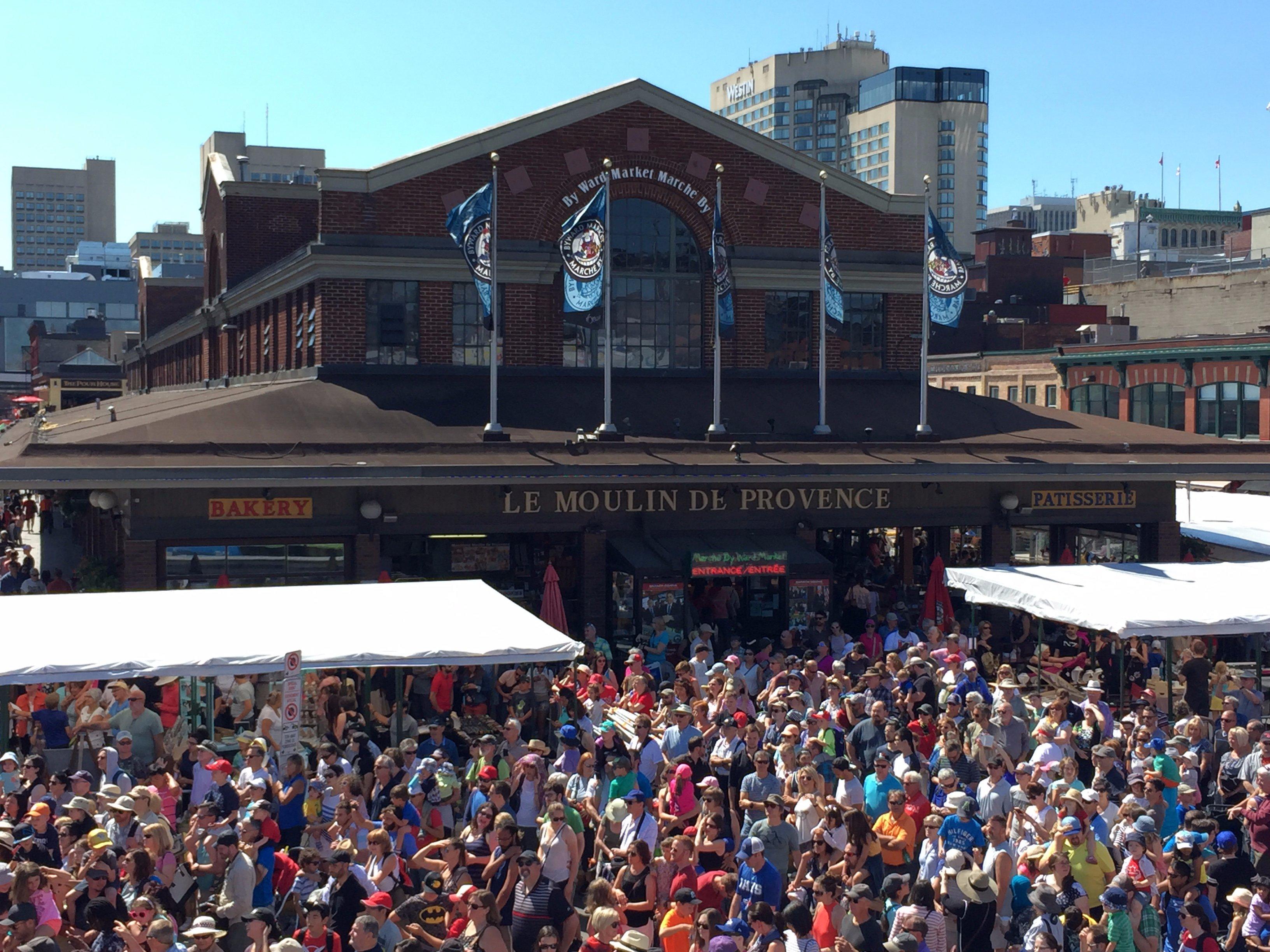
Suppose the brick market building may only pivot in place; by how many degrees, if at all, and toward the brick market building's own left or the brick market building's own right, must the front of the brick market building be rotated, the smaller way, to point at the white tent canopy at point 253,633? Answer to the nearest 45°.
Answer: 0° — it already faces it

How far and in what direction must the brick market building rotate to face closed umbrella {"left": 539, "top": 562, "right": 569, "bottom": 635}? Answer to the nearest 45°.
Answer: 0° — it already faces it

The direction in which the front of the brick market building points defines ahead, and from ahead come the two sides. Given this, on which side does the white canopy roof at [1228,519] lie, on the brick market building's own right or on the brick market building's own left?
on the brick market building's own left

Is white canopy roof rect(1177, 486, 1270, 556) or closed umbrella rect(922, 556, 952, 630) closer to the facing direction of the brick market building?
the closed umbrella

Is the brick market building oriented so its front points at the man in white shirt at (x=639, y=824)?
yes

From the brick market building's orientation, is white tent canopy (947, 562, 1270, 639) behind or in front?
in front

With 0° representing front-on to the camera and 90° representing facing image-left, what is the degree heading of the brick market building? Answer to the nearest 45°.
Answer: approximately 0°

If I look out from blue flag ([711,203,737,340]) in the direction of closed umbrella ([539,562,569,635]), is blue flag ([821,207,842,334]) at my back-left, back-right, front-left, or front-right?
back-left

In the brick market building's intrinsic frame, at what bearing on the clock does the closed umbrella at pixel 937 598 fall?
The closed umbrella is roughly at 10 o'clock from the brick market building.

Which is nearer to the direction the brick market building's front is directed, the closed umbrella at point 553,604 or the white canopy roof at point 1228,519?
the closed umbrella

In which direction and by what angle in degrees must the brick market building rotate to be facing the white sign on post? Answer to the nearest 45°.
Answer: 0° — it already faces it

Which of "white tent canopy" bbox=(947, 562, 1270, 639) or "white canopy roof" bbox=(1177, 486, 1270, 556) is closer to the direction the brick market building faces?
the white tent canopy
